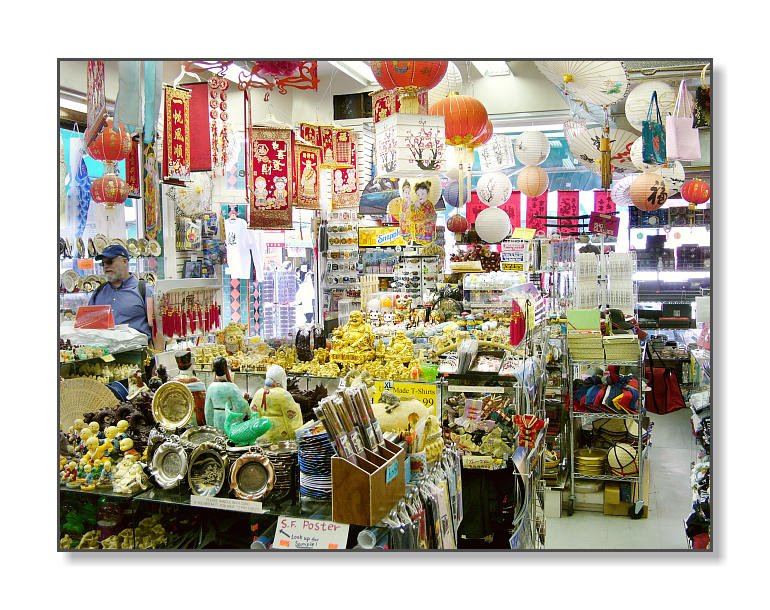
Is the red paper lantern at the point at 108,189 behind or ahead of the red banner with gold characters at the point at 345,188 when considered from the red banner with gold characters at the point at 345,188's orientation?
ahead

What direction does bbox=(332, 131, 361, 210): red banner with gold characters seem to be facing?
toward the camera

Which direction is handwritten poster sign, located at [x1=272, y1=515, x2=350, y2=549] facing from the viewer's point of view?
toward the camera

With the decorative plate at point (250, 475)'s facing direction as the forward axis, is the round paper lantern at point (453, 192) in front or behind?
behind

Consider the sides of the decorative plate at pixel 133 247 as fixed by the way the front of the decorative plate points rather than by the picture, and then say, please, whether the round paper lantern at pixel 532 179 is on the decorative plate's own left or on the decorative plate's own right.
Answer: on the decorative plate's own left

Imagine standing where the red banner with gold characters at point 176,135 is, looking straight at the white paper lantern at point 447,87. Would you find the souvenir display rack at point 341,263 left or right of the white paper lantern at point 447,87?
left

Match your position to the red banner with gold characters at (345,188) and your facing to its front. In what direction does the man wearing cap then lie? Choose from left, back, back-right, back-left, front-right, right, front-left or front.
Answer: front-right
